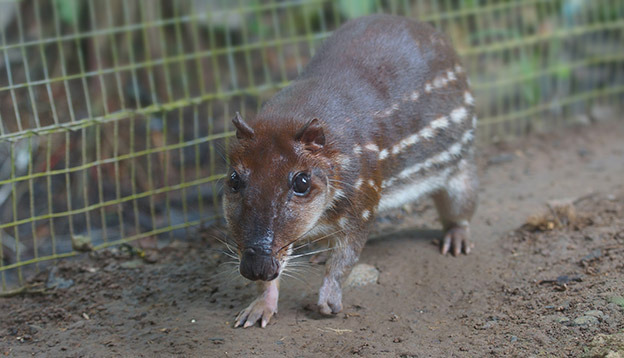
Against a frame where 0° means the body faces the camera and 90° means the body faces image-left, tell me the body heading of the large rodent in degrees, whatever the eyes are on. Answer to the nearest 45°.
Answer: approximately 45°

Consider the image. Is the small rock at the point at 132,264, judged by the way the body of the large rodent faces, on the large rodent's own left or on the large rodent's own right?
on the large rodent's own right

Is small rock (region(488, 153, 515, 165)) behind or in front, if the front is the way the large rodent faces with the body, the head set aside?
behind

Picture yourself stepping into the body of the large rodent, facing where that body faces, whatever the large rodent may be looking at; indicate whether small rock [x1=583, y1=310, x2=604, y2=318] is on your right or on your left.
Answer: on your left

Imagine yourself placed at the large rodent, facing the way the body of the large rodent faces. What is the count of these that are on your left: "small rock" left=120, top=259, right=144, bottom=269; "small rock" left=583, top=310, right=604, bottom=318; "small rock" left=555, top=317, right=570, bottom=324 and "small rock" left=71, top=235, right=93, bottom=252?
2

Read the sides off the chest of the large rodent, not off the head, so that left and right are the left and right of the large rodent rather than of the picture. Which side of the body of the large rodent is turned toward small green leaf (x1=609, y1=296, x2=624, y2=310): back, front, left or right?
left

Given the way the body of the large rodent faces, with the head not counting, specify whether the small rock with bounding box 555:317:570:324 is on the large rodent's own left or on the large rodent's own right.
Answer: on the large rodent's own left

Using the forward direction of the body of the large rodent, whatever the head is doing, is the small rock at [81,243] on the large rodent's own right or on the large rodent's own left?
on the large rodent's own right
